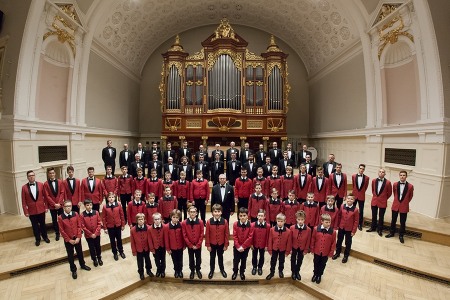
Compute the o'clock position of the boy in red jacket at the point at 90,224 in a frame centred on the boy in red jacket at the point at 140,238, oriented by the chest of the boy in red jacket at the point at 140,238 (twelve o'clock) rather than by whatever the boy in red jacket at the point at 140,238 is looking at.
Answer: the boy in red jacket at the point at 90,224 is roughly at 4 o'clock from the boy in red jacket at the point at 140,238.

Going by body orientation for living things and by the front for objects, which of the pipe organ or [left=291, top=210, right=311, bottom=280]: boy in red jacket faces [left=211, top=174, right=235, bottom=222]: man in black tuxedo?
the pipe organ

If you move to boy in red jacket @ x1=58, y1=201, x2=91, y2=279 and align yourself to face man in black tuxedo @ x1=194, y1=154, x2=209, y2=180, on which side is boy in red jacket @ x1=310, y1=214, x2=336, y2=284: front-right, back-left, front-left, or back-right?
front-right

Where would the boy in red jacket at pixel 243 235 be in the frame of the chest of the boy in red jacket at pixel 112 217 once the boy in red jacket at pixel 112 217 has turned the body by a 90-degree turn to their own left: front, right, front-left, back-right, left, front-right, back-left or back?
front-right

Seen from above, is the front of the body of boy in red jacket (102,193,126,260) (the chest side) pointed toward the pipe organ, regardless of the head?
no

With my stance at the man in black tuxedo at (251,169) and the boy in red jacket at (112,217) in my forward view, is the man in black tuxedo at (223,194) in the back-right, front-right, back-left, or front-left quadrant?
front-left

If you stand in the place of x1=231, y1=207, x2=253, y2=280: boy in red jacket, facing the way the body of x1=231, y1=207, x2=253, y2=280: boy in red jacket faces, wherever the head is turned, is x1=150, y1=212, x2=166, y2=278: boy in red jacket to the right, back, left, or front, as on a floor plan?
right

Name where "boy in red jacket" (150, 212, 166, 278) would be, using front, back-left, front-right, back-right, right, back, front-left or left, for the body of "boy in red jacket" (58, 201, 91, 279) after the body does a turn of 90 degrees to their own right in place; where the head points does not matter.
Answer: back-left

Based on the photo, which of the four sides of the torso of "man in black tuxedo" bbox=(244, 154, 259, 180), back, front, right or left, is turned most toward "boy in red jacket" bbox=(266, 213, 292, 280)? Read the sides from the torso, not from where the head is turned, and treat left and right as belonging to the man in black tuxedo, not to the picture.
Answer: front

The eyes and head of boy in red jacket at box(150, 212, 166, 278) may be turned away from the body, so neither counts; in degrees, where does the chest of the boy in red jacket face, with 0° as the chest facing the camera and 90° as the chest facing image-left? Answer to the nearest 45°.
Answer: approximately 0°

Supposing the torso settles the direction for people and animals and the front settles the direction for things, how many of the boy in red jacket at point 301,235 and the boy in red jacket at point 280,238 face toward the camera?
2

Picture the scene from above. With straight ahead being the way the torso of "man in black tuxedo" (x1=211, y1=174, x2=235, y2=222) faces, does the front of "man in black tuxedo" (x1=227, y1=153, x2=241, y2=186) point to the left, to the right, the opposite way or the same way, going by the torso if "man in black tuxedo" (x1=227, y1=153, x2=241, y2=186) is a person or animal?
the same way

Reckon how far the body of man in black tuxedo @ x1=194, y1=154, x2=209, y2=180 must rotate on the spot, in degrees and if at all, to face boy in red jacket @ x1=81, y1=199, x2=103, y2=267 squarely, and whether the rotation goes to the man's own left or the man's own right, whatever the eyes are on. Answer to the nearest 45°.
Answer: approximately 45° to the man's own right

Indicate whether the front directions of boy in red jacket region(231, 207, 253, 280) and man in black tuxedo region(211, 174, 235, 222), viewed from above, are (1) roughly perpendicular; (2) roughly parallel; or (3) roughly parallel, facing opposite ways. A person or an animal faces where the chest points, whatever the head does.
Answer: roughly parallel

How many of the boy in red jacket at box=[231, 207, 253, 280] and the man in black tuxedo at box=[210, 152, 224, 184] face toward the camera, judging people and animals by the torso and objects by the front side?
2

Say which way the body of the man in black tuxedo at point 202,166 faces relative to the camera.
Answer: toward the camera

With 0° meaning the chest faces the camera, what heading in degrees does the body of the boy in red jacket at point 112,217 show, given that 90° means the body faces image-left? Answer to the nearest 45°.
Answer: approximately 0°

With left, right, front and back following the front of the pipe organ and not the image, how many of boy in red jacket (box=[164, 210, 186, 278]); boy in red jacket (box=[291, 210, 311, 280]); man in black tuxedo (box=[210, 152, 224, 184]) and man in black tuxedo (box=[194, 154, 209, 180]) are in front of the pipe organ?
4

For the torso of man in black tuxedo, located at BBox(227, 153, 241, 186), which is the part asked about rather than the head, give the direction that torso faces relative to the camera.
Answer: toward the camera

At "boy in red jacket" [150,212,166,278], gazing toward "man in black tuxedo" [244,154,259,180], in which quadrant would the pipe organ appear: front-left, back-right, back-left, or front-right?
front-left
